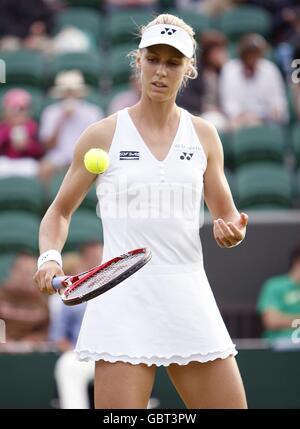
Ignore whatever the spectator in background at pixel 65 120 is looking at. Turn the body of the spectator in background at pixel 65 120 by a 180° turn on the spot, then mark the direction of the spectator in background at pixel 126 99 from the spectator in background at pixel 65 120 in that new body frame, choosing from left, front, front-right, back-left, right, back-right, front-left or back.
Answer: right

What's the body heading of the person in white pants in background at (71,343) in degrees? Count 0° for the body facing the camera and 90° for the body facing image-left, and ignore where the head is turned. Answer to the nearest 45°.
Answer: approximately 0°

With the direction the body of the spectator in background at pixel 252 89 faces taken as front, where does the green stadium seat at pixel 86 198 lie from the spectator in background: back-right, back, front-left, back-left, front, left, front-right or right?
front-right

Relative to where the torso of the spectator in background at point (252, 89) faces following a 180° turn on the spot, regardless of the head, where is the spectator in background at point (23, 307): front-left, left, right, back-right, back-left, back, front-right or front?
back-left

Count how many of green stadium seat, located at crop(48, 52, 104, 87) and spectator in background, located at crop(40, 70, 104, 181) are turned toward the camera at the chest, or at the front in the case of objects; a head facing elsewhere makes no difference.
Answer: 2

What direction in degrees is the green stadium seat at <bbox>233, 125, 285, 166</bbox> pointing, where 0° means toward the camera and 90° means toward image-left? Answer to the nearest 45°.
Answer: approximately 0°
